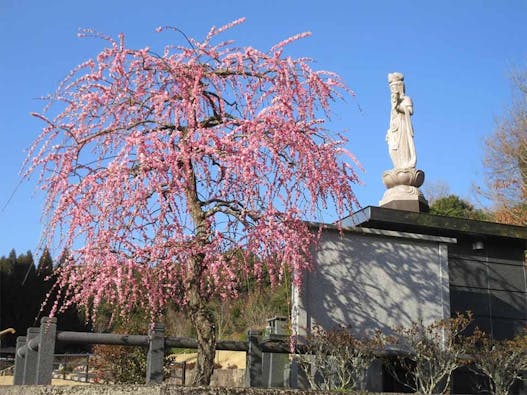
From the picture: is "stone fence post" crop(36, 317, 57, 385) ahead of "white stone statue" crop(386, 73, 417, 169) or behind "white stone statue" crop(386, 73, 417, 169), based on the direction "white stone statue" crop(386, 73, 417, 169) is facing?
ahead

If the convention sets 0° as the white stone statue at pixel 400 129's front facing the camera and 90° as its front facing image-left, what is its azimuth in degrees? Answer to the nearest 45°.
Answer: approximately 45°

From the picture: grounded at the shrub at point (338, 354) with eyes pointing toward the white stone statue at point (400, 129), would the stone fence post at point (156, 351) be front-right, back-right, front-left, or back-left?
back-left

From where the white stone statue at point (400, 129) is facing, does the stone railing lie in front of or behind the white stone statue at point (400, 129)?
in front

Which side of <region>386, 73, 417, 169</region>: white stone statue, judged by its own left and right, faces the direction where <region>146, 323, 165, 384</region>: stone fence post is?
front

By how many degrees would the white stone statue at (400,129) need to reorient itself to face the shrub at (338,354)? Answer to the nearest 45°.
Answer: approximately 45° to its left
